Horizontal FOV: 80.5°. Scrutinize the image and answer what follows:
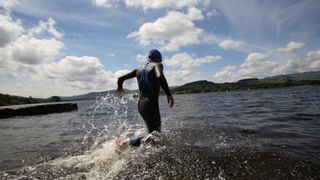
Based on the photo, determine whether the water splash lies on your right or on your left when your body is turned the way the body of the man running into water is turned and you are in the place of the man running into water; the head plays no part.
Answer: on your left

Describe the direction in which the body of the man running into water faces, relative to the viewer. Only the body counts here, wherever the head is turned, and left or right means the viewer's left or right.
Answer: facing away from the viewer and to the right of the viewer

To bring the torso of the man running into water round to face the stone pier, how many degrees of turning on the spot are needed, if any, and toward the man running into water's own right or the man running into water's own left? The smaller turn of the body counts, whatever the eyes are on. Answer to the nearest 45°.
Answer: approximately 90° to the man running into water's own left
